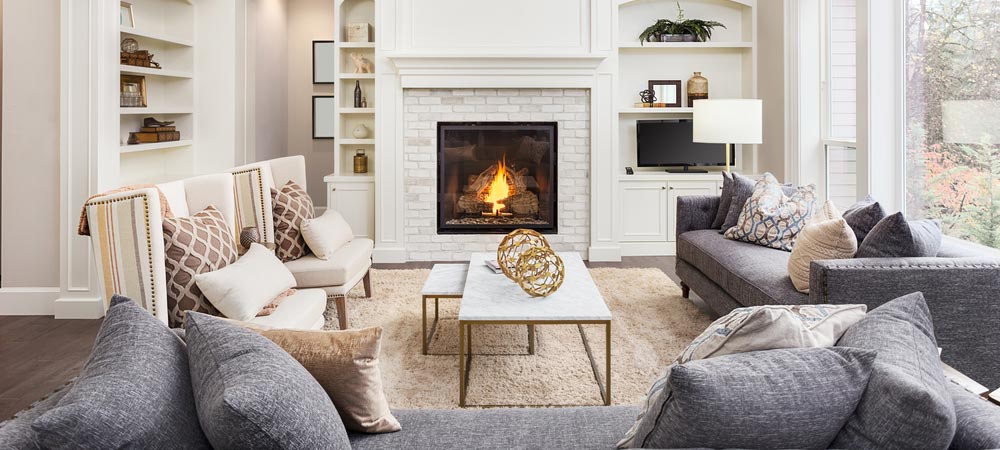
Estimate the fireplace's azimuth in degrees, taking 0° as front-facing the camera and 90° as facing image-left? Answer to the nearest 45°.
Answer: approximately 0°

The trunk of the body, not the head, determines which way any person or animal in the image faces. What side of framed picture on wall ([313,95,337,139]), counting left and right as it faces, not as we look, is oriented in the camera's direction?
front

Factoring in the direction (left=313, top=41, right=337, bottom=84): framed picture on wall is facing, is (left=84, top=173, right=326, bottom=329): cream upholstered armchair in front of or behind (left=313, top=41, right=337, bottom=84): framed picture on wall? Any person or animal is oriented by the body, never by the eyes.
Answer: in front

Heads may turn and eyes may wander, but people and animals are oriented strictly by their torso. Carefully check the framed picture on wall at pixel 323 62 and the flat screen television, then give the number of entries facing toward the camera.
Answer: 2

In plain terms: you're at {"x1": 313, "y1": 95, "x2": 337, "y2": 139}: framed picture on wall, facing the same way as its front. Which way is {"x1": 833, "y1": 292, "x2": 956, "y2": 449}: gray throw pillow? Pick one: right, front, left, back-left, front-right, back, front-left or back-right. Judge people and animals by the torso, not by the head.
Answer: front

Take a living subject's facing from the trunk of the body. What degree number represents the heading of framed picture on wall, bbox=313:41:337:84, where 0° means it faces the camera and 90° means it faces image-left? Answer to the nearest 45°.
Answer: approximately 0°

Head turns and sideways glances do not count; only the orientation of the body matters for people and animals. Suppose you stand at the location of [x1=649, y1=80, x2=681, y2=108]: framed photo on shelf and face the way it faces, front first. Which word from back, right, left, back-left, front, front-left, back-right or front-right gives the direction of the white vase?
right

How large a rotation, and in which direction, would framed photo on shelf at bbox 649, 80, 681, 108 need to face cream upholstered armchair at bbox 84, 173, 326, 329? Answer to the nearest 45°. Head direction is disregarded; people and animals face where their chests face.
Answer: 0° — it already faces it

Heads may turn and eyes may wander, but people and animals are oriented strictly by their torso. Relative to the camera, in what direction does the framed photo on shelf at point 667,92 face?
facing the viewer

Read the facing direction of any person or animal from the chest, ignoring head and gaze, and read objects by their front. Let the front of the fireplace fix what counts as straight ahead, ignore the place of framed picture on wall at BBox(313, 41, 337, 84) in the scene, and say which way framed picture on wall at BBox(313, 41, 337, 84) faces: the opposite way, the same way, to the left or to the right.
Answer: the same way

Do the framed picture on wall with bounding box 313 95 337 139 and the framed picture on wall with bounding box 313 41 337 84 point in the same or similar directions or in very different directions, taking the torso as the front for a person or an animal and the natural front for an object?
same or similar directions

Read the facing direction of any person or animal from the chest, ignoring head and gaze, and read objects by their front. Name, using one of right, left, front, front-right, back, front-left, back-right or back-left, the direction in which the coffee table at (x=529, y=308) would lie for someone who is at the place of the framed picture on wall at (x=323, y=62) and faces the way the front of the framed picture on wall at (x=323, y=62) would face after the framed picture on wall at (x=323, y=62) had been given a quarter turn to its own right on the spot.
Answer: left

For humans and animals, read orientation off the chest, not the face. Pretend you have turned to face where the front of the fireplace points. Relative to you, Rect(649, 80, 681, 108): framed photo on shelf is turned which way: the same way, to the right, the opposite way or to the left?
the same way

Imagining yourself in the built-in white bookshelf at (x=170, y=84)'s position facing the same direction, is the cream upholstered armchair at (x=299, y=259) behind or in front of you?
in front
